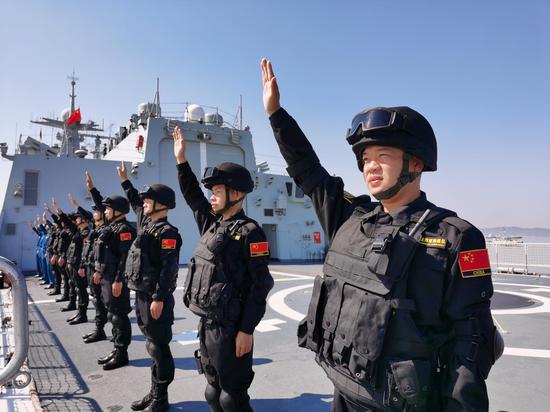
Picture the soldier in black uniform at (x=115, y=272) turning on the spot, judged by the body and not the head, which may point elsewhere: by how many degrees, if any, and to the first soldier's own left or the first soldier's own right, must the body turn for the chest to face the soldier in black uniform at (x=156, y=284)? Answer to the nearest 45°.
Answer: approximately 90° to the first soldier's own left

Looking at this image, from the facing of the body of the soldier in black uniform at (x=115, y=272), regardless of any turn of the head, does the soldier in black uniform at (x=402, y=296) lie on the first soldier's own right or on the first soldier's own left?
on the first soldier's own left
